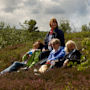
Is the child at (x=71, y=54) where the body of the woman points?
no

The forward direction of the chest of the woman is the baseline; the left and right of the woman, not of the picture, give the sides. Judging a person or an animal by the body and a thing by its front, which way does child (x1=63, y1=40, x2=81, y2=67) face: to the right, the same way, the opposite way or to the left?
the same way

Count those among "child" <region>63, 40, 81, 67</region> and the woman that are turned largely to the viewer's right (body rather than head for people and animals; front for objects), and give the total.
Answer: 0

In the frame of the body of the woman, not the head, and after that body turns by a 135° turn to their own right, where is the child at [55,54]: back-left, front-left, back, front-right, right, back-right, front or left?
back

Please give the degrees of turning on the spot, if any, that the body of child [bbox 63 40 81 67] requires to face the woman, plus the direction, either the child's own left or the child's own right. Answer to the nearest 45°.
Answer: approximately 90° to the child's own right

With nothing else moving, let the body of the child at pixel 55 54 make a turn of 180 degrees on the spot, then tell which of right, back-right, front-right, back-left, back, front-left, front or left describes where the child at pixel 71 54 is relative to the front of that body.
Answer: right

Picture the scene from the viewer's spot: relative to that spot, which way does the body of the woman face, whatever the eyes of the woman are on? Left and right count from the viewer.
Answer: facing the viewer and to the left of the viewer

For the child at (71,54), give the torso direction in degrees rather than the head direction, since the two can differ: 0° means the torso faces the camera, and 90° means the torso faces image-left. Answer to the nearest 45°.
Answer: approximately 45°

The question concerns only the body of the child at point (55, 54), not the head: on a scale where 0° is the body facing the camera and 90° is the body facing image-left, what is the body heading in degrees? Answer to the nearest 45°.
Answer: approximately 45°
